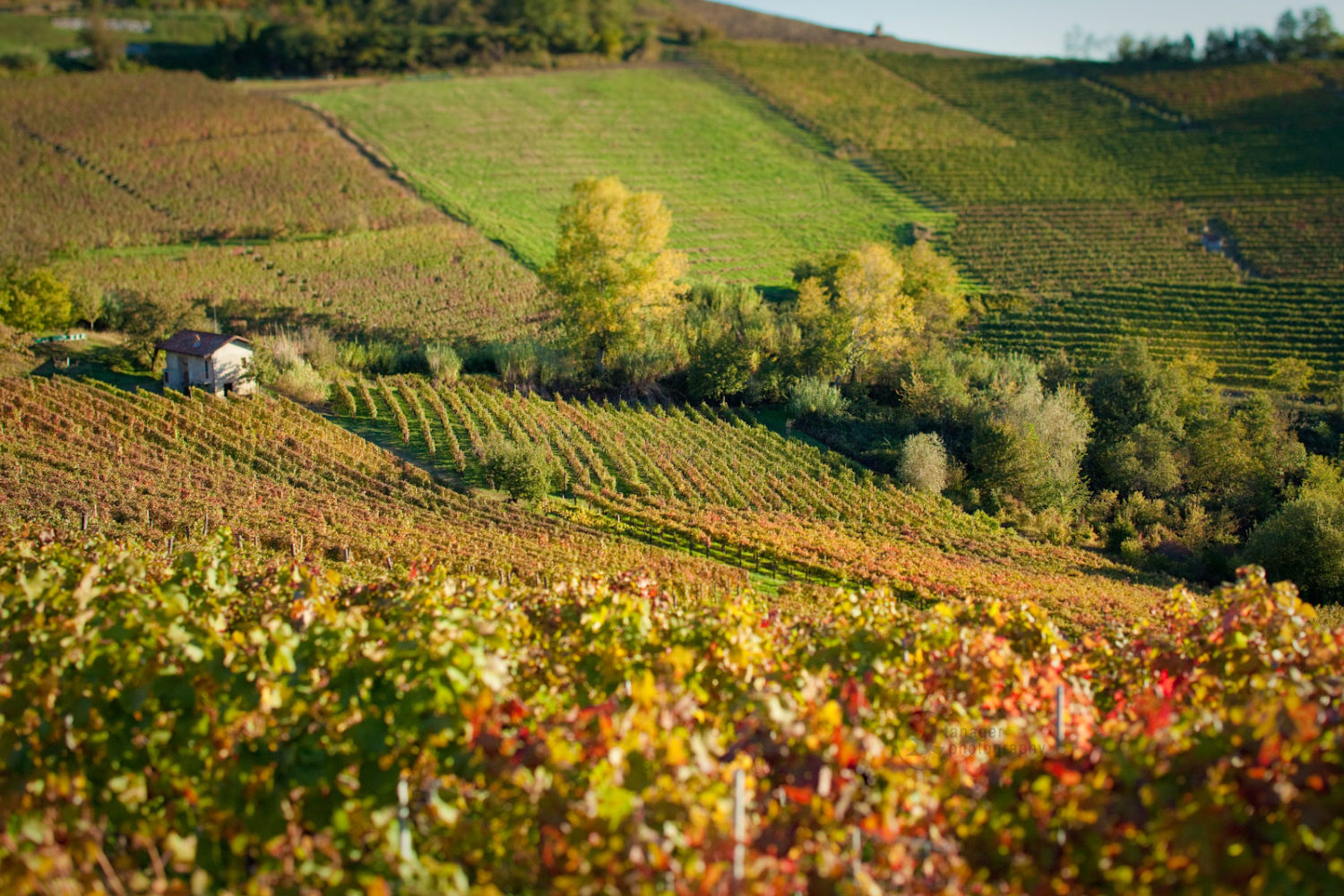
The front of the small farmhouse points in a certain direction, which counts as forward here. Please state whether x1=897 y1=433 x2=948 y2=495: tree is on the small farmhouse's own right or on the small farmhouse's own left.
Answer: on the small farmhouse's own left

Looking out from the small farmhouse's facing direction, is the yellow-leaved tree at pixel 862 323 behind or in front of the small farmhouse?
behind

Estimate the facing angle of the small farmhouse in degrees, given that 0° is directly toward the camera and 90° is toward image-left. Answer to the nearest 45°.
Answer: approximately 45°

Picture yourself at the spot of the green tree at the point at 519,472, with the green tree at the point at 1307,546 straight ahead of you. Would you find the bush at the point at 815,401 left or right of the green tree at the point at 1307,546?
left

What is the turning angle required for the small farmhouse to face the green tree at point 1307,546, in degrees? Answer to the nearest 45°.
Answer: approximately 90° to its left

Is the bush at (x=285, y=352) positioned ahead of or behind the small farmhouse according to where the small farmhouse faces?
behind

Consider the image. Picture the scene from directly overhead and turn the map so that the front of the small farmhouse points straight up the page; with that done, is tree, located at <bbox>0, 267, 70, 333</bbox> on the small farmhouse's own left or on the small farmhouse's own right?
on the small farmhouse's own right

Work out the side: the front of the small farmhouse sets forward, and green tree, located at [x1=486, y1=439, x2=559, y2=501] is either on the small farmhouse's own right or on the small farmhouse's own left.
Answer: on the small farmhouse's own left
